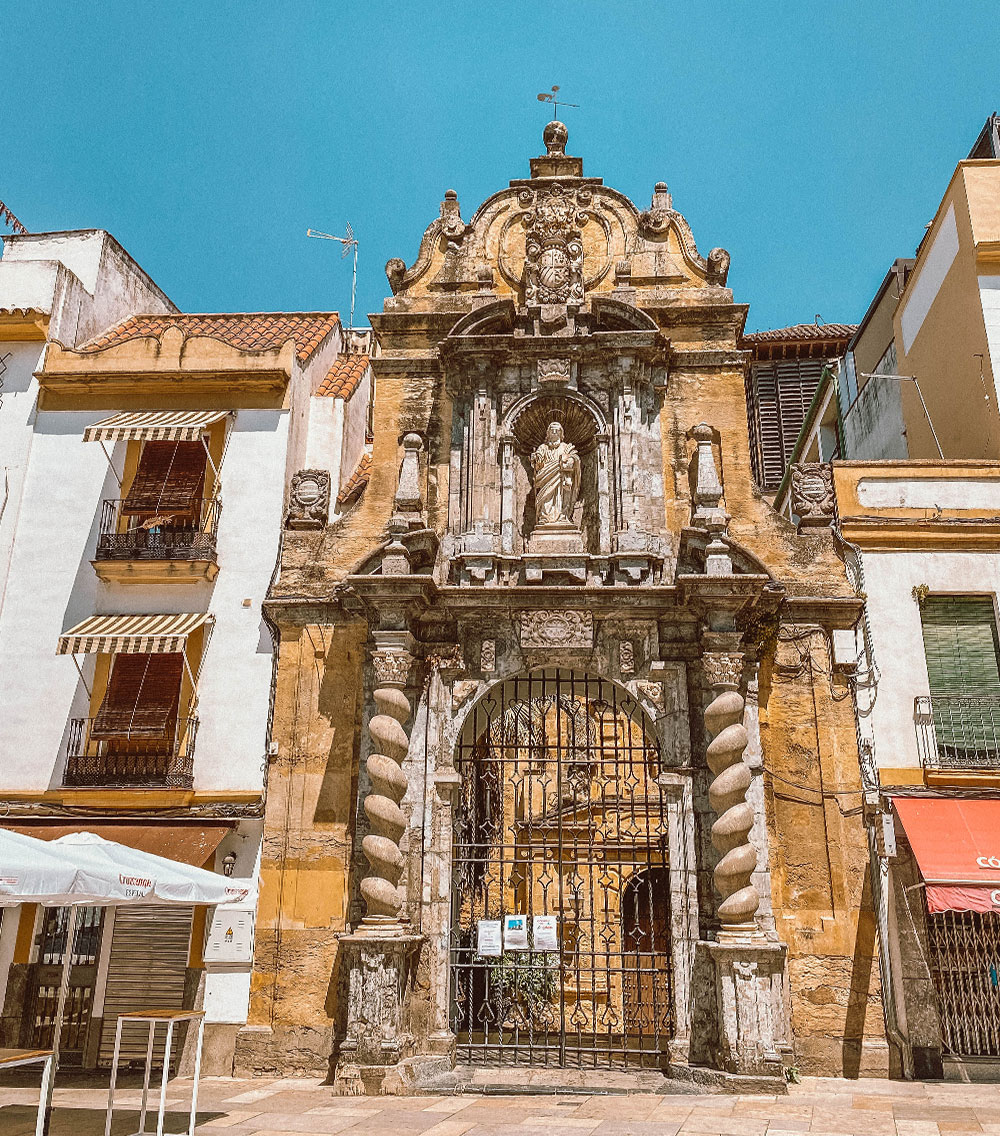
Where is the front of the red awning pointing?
toward the camera

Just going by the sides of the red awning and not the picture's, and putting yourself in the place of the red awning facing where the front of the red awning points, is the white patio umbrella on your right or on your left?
on your right

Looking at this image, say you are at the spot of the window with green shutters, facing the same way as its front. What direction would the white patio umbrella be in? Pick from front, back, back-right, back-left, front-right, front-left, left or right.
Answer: front-right

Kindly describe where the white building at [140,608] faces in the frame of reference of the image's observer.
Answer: facing the viewer

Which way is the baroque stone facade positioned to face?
toward the camera

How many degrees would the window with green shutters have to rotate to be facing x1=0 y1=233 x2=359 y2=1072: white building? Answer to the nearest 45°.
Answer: approximately 90° to its right

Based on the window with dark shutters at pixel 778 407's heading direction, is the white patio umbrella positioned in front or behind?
in front

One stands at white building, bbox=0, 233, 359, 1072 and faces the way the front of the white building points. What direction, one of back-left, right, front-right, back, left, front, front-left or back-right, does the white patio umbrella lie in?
front

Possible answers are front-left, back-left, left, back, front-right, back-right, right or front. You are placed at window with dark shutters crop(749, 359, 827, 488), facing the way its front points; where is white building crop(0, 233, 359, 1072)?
front-right

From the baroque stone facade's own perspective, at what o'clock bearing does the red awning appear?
The red awning is roughly at 9 o'clock from the baroque stone facade.
